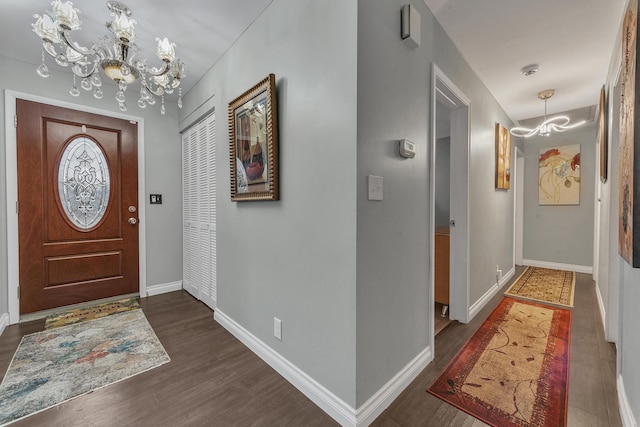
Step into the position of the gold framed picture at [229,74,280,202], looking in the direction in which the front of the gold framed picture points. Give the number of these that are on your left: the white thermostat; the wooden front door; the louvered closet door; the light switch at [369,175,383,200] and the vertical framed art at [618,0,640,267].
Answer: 3

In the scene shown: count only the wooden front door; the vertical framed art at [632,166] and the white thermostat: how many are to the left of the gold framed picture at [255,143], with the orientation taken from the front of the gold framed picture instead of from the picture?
2

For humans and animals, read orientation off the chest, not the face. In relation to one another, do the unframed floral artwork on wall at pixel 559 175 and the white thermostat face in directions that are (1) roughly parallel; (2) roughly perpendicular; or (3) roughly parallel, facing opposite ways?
roughly perpendicular

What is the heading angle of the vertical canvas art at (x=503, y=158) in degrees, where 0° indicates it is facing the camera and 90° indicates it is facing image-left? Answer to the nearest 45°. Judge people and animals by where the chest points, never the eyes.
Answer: approximately 270°

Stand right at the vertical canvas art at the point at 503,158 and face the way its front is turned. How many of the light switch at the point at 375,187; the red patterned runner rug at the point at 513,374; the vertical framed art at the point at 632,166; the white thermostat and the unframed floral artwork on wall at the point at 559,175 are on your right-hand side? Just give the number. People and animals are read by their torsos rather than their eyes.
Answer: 4

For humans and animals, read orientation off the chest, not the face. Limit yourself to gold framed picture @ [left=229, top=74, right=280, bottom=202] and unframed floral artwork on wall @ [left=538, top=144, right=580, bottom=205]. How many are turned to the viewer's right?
0

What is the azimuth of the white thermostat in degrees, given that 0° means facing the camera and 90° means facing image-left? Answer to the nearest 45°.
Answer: approximately 315°

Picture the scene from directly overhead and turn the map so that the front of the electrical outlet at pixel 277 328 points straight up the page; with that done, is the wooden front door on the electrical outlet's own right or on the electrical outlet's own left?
on the electrical outlet's own right

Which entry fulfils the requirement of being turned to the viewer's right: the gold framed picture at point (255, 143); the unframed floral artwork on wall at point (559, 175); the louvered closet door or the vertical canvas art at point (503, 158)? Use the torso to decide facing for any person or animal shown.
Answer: the vertical canvas art

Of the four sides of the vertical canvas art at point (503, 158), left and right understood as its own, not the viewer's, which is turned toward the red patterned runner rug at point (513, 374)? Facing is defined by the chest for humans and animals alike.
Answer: right

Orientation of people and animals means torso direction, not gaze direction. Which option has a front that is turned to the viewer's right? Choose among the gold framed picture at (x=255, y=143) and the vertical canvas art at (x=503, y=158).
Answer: the vertical canvas art

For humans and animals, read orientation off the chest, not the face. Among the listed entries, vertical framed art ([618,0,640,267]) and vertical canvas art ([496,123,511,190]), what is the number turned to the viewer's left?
1

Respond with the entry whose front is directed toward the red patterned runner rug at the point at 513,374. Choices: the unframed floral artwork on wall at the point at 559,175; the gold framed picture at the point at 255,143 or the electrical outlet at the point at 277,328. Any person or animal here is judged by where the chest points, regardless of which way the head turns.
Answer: the unframed floral artwork on wall

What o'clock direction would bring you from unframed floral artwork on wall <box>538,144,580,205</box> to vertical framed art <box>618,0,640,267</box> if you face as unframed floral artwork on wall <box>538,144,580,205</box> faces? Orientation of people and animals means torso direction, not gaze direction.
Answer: The vertical framed art is roughly at 12 o'clock from the unframed floral artwork on wall.

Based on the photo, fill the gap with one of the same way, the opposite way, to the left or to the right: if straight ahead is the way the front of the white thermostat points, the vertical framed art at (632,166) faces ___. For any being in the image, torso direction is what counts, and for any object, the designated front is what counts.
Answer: the opposite way
